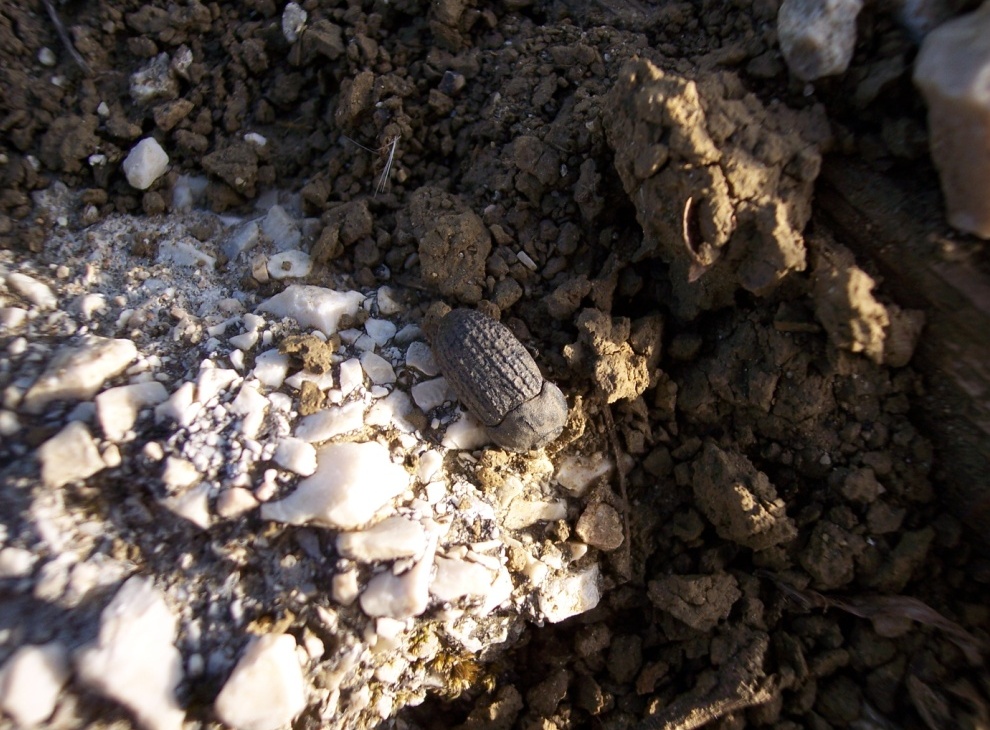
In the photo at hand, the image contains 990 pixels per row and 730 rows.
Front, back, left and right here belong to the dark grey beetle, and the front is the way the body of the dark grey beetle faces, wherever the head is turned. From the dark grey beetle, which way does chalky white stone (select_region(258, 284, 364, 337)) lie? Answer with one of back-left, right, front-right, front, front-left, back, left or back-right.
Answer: back-right

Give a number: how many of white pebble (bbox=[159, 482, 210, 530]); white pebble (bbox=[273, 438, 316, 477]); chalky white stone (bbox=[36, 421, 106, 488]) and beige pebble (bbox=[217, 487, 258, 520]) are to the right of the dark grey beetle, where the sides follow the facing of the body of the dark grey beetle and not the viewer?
4

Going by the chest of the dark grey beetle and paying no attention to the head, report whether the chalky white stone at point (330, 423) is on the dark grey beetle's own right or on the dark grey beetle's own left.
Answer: on the dark grey beetle's own right

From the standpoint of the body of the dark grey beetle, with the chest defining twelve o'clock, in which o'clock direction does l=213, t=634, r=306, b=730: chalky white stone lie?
The chalky white stone is roughly at 2 o'clock from the dark grey beetle.

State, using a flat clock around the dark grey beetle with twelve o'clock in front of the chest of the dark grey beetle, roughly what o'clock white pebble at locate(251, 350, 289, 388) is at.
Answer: The white pebble is roughly at 4 o'clock from the dark grey beetle.

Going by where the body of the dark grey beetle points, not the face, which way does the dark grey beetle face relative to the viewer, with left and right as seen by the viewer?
facing the viewer and to the right of the viewer

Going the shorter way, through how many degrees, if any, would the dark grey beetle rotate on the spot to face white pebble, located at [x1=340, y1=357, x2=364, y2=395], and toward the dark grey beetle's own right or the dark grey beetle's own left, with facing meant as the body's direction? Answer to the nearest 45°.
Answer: approximately 135° to the dark grey beetle's own right

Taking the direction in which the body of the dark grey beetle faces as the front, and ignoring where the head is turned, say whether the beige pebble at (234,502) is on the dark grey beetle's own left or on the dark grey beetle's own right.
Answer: on the dark grey beetle's own right

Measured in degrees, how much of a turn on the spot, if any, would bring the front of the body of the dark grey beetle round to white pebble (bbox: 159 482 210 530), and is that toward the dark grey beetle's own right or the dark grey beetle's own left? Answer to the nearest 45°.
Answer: approximately 90° to the dark grey beetle's own right

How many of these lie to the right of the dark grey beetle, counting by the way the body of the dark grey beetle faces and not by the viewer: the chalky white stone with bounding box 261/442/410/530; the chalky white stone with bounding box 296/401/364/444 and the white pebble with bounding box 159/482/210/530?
3

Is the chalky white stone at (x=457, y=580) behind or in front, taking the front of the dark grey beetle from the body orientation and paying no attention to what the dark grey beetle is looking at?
in front

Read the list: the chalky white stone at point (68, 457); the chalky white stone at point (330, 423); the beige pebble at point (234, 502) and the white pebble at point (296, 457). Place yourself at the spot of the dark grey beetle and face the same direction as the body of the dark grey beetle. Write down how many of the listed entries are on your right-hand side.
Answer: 4

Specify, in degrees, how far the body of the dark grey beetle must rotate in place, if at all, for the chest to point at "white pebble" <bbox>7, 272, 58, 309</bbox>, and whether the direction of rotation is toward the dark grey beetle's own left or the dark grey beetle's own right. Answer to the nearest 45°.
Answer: approximately 135° to the dark grey beetle's own right

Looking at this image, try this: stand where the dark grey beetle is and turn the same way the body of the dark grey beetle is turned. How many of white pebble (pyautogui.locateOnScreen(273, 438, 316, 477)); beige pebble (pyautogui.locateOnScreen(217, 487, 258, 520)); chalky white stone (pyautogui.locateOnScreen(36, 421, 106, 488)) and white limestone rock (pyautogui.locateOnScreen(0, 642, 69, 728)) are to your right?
4

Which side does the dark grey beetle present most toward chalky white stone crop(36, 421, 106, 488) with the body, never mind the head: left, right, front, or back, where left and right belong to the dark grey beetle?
right

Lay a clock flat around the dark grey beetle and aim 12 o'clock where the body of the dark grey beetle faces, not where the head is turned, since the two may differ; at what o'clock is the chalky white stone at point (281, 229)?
The chalky white stone is roughly at 5 o'clock from the dark grey beetle.

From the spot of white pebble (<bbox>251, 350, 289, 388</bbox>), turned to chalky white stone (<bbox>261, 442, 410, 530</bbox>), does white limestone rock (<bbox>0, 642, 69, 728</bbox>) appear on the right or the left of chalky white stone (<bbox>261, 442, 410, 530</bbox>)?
right

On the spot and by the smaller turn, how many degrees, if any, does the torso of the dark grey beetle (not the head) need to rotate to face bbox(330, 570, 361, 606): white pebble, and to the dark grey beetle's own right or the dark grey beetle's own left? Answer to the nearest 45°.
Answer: approximately 45° to the dark grey beetle's own right
